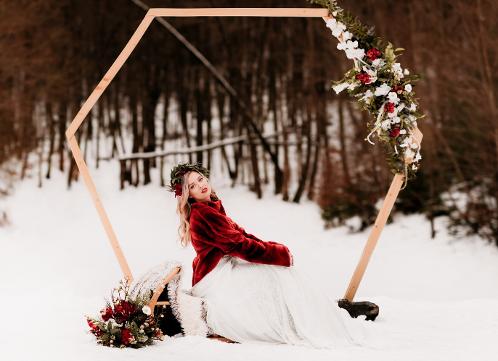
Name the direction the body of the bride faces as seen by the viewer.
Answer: to the viewer's right

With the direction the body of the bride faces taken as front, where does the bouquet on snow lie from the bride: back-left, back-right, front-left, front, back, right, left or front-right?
back
